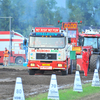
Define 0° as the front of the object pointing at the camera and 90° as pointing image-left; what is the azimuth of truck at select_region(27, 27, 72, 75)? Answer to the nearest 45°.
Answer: approximately 0°

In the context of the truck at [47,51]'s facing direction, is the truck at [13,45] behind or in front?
behind

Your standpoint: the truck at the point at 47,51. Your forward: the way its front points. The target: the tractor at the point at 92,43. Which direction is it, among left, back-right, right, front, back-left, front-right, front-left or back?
back-left

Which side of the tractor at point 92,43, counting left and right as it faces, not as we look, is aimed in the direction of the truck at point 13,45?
right

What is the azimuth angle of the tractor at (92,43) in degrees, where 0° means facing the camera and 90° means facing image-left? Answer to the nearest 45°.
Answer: approximately 45°
